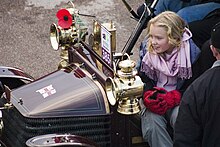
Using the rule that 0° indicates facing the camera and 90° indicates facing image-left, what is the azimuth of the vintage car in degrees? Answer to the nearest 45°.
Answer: approximately 45°
